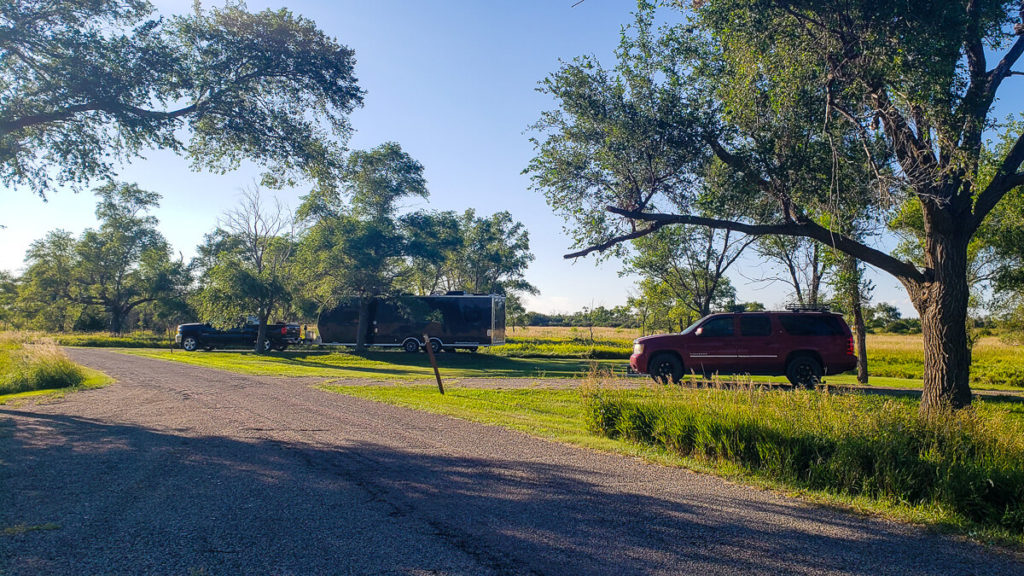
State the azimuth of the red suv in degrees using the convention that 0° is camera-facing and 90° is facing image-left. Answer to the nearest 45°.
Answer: approximately 90°

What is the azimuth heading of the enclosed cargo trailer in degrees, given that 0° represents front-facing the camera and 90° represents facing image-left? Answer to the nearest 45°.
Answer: approximately 90°

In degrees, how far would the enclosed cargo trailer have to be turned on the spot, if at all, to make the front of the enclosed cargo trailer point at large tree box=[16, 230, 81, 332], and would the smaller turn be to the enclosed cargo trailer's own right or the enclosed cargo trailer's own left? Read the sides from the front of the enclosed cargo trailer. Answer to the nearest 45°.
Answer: approximately 45° to the enclosed cargo trailer's own right

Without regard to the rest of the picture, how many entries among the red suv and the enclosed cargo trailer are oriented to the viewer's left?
2

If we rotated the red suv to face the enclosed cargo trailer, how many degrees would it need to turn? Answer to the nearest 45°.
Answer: approximately 45° to its right
